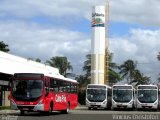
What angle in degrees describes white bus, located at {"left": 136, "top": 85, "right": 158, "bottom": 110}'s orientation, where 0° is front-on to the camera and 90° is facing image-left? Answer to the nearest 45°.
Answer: approximately 0°

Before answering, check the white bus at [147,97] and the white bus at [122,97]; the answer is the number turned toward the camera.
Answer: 2

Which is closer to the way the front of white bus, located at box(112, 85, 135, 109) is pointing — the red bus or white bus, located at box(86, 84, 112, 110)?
the red bus

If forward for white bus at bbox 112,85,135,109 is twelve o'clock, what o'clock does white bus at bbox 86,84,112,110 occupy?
white bus at bbox 86,84,112,110 is roughly at 3 o'clock from white bus at bbox 112,85,135,109.

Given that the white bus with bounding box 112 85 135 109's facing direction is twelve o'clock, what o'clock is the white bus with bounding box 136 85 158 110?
the white bus with bounding box 136 85 158 110 is roughly at 9 o'clock from the white bus with bounding box 112 85 135 109.

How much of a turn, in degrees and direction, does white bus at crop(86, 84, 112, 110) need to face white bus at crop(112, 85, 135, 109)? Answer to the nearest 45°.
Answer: approximately 90° to its left
